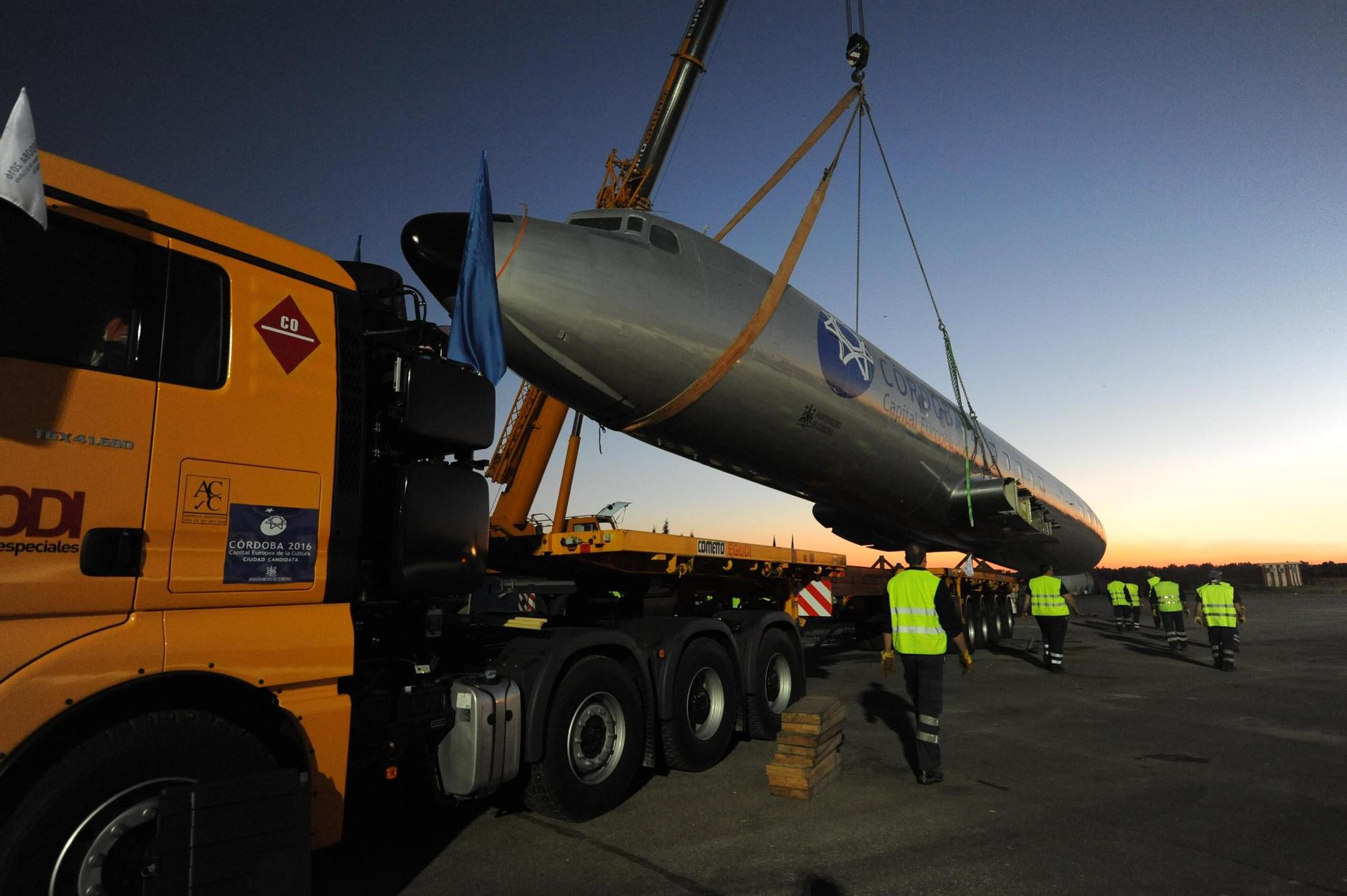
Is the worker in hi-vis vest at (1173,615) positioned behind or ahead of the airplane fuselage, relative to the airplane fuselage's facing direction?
behind

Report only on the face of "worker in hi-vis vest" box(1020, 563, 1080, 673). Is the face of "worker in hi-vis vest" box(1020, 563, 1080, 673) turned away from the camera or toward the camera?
away from the camera

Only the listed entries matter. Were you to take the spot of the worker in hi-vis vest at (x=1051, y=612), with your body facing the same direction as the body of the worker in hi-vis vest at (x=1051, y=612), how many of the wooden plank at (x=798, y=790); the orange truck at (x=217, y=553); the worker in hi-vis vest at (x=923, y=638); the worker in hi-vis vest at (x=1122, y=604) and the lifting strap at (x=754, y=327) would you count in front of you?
1

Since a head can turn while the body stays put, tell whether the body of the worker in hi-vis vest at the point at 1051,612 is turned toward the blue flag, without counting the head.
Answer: no

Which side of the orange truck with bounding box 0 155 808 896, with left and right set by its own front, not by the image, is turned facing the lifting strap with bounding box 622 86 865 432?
back

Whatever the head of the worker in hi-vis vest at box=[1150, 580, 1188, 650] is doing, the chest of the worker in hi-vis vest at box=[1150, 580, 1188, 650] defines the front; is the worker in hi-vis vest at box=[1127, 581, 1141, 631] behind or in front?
in front

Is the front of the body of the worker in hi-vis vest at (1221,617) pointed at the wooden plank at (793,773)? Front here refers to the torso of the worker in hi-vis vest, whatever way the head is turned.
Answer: no

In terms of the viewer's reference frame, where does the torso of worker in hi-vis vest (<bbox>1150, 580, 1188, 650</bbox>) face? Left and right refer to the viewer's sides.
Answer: facing away from the viewer

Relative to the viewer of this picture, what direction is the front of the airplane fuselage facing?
facing the viewer and to the left of the viewer

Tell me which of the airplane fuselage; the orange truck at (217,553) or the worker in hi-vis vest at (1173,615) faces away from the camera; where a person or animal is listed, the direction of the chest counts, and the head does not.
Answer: the worker in hi-vis vest

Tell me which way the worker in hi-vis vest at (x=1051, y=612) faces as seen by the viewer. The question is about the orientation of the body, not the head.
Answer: away from the camera

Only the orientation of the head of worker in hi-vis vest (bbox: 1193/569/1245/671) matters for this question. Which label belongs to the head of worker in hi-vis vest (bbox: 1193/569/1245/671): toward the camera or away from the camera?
away from the camera

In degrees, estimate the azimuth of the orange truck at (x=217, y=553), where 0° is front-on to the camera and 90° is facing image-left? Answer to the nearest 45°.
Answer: approximately 45°

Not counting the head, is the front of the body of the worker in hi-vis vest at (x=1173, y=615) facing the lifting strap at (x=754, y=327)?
no

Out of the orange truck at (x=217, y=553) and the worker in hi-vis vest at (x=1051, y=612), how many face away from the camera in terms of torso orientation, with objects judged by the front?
1

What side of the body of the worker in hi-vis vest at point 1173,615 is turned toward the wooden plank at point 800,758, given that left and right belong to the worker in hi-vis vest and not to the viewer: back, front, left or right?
back
